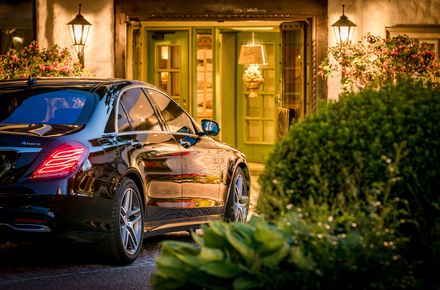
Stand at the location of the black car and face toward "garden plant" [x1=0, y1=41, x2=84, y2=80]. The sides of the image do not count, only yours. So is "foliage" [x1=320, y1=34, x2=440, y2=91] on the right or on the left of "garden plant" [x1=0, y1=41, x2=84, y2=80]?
right

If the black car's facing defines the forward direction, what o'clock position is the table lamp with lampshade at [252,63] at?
The table lamp with lampshade is roughly at 11 o'clock from the black car.

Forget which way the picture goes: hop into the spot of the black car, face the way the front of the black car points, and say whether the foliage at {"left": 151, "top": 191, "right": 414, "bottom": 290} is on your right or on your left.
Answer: on your right

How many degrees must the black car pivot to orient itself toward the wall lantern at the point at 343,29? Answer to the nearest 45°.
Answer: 0° — it already faces it

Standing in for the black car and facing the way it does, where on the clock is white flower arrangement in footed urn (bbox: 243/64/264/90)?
The white flower arrangement in footed urn is roughly at 11 o'clock from the black car.

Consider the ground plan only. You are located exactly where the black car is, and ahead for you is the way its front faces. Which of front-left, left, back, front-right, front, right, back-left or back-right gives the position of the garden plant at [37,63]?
front-left

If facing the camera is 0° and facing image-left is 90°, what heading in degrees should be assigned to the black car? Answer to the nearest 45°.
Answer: approximately 225°
